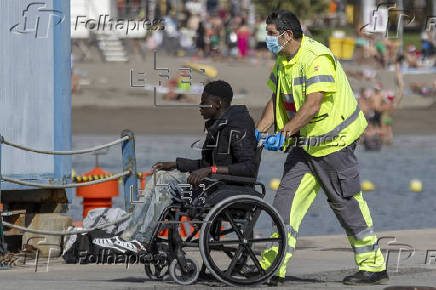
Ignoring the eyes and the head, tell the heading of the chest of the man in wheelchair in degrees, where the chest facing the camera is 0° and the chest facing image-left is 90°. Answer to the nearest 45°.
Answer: approximately 90°

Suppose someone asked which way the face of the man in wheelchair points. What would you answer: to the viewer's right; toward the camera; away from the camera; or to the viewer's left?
to the viewer's left

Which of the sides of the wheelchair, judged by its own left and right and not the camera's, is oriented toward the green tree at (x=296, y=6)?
right

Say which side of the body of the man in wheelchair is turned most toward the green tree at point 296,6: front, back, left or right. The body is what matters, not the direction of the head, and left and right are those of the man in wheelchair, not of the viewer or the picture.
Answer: right

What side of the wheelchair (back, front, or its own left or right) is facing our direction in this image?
left
